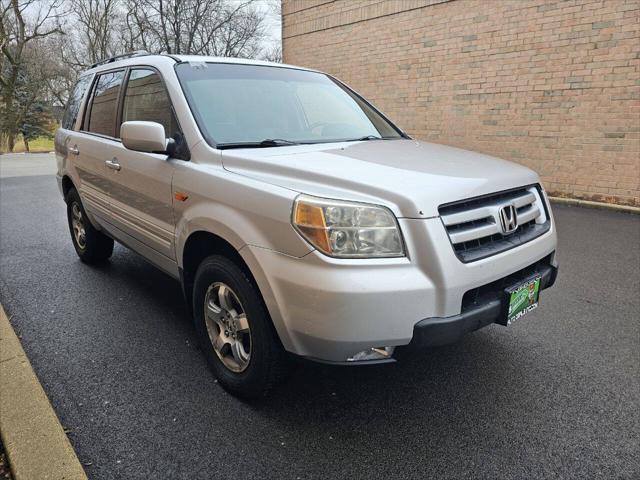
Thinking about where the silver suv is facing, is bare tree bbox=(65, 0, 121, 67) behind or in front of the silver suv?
behind

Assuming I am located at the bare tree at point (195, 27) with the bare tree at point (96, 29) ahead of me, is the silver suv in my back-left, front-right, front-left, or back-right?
back-left

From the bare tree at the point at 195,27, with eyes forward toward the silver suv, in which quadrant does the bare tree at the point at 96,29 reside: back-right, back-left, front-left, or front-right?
back-right

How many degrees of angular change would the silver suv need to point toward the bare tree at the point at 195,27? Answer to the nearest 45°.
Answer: approximately 135° to its left
